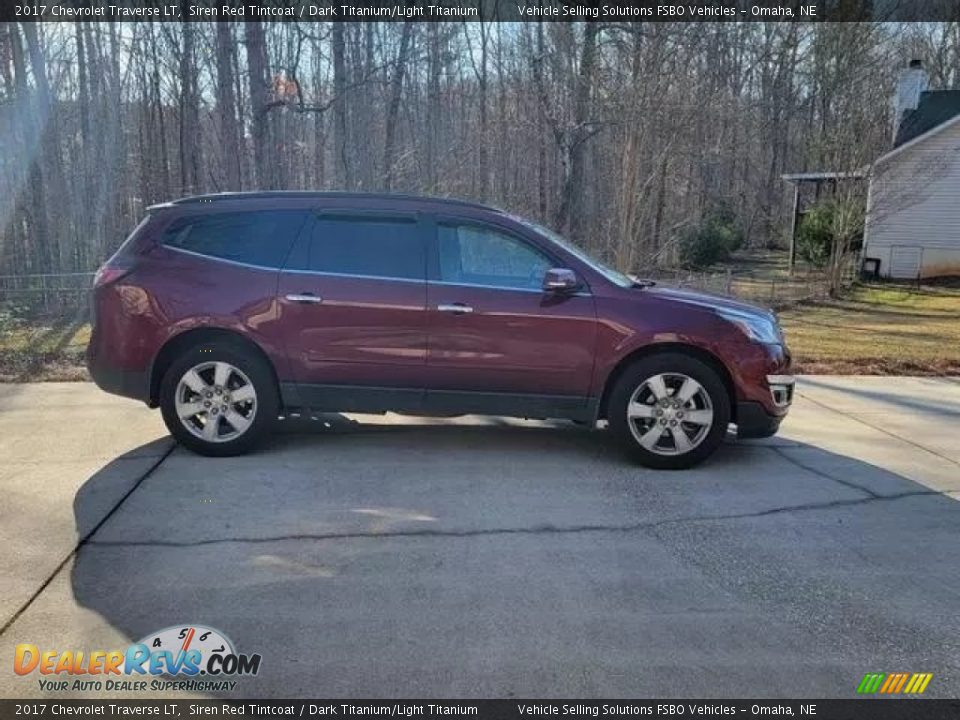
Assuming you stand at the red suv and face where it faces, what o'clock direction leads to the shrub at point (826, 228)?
The shrub is roughly at 10 o'clock from the red suv.

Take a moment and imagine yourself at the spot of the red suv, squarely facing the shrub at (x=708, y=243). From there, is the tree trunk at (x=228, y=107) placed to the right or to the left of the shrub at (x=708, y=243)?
left

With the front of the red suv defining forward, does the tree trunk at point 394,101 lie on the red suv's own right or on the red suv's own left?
on the red suv's own left

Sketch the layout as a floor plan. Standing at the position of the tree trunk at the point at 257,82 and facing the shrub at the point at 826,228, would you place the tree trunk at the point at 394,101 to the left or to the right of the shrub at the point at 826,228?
left

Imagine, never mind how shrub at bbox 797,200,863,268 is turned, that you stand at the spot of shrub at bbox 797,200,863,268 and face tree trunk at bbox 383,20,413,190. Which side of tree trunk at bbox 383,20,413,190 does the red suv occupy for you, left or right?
left

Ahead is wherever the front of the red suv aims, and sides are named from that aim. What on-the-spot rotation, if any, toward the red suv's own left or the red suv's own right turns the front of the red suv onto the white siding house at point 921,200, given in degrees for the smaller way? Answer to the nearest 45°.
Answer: approximately 45° to the red suv's own left

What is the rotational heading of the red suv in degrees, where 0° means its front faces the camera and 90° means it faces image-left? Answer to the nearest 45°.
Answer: approximately 270°

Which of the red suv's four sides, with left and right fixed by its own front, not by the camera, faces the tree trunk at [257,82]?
left

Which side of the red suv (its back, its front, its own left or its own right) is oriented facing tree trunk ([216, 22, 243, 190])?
left

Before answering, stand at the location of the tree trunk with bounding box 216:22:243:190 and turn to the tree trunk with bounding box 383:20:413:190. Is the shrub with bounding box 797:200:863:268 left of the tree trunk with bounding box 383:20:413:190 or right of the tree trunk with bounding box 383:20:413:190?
right
